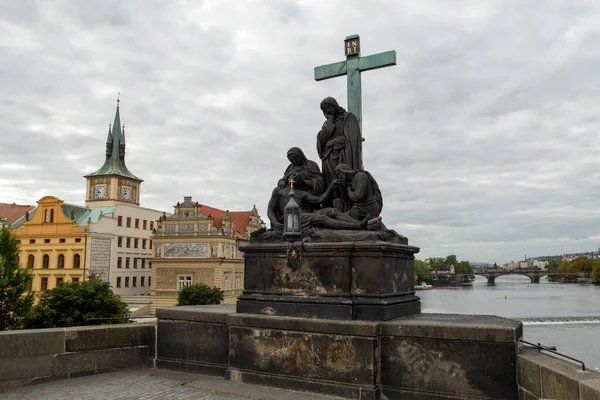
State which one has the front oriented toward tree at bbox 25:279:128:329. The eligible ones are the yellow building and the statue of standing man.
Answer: the yellow building

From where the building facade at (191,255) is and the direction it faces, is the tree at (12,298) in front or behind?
in front

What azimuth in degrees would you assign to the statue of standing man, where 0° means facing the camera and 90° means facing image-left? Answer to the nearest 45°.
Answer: approximately 45°

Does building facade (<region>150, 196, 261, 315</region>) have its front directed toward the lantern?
yes

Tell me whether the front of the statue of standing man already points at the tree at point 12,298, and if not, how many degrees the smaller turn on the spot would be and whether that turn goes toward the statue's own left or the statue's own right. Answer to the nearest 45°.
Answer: approximately 90° to the statue's own right

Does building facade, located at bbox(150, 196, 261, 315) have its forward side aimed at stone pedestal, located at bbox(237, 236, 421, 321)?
yes

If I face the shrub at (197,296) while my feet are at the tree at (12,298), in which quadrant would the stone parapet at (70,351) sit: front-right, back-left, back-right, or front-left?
back-right

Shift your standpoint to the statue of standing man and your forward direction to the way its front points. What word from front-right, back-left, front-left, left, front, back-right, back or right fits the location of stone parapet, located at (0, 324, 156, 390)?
front-right

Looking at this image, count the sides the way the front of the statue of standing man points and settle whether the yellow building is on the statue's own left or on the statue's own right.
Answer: on the statue's own right

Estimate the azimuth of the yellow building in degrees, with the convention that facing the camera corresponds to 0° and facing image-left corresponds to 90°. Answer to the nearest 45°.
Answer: approximately 0°

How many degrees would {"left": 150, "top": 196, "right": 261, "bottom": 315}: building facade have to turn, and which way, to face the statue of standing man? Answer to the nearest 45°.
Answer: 0° — it already faces it

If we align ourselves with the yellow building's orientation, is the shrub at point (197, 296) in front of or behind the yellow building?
in front

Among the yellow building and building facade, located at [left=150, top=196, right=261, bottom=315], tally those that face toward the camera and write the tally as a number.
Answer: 2
